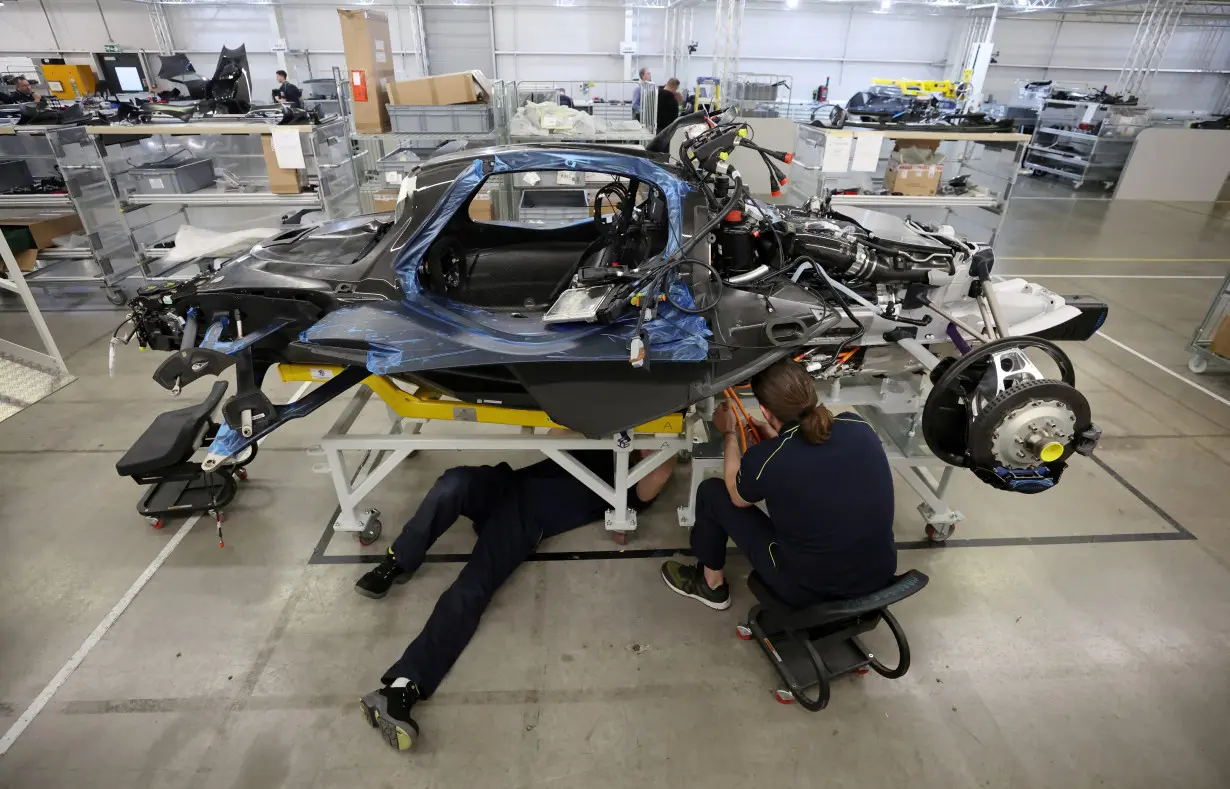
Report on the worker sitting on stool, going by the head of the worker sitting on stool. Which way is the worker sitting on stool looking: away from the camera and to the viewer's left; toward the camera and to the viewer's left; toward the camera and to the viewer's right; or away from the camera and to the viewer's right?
away from the camera and to the viewer's left

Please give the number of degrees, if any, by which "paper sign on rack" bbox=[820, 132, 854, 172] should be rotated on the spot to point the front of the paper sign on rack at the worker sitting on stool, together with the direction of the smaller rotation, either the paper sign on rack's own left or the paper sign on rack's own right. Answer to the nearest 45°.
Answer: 0° — it already faces them

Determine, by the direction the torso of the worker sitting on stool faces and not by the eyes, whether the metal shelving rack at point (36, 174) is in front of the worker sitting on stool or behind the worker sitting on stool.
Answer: in front

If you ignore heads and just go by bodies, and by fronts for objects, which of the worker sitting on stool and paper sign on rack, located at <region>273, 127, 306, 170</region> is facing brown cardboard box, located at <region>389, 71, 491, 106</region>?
the worker sitting on stool

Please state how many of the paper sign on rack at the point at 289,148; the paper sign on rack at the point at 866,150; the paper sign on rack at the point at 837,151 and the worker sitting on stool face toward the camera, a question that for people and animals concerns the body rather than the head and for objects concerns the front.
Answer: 3

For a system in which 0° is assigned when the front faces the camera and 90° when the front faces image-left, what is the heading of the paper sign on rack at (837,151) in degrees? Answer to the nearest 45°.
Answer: approximately 0°

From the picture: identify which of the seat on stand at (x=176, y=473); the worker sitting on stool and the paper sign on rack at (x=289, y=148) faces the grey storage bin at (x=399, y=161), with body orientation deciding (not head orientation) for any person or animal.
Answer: the worker sitting on stool

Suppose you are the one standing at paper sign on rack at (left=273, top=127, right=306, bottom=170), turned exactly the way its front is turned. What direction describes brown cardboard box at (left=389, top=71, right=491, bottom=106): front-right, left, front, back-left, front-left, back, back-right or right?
left

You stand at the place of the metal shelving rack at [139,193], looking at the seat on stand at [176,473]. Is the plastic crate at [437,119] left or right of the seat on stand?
left

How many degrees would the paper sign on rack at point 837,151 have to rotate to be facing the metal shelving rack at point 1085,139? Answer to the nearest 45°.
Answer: approximately 135° to its left

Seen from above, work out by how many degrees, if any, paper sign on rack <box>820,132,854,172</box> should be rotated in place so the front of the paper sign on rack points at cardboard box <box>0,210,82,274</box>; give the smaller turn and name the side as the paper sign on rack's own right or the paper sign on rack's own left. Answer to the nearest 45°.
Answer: approximately 90° to the paper sign on rack's own right

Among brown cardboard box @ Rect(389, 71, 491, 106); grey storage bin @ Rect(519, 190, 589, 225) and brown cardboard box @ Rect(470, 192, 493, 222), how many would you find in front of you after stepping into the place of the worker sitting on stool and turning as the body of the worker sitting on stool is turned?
3

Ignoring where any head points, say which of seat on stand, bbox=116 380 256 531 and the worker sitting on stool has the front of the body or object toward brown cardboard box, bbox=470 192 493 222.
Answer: the worker sitting on stool
